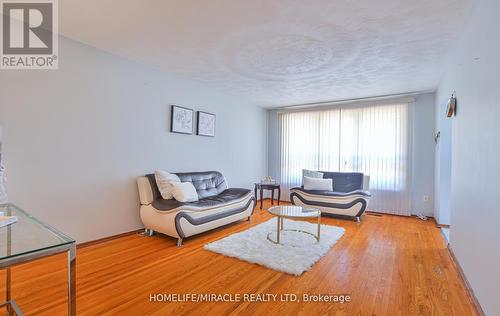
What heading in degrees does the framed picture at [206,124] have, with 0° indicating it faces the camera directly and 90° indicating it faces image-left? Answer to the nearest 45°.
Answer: approximately 315°

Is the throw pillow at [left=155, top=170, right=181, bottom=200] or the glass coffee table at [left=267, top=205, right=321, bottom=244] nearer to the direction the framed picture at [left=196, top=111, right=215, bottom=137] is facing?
the glass coffee table

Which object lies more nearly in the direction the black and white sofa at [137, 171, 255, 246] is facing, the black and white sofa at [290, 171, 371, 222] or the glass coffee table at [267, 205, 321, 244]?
the glass coffee table

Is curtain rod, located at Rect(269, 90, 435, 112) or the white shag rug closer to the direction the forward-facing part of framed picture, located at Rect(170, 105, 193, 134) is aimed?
the white shag rug

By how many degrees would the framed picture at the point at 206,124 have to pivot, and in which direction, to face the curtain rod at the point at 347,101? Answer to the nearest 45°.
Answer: approximately 45° to its left

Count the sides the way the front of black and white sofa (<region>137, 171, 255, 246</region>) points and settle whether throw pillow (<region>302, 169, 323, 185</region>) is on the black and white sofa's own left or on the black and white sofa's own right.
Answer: on the black and white sofa's own left

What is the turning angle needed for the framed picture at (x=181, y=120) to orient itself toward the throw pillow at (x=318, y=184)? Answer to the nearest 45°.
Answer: approximately 45° to its left

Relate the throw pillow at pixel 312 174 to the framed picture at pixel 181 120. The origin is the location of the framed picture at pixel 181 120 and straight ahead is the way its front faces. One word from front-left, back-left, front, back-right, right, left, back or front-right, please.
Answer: front-left

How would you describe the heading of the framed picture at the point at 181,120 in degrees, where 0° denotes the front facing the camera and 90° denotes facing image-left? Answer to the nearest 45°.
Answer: approximately 315°

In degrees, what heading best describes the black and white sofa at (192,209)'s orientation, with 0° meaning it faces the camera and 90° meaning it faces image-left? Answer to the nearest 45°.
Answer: approximately 315°
